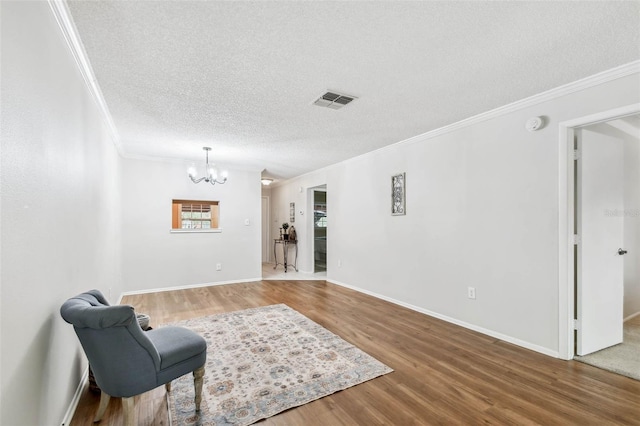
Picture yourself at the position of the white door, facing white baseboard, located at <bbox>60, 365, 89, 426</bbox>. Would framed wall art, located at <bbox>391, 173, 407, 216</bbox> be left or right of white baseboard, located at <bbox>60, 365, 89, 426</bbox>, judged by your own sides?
right

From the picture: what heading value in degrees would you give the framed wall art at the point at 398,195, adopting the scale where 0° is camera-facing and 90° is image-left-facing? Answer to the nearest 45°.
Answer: approximately 45°

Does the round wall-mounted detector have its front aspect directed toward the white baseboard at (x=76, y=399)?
yes

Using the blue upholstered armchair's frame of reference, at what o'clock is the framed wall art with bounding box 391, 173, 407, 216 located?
The framed wall art is roughly at 1 o'clock from the blue upholstered armchair.

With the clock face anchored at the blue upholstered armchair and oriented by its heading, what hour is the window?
The window is roughly at 11 o'clock from the blue upholstered armchair.

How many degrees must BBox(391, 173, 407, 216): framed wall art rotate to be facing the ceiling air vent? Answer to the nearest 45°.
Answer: approximately 45° to its left

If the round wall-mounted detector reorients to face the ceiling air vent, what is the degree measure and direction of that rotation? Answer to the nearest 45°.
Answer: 0° — it already faces it

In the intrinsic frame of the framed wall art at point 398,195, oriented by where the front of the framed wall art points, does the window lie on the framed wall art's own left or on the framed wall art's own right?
on the framed wall art's own right
